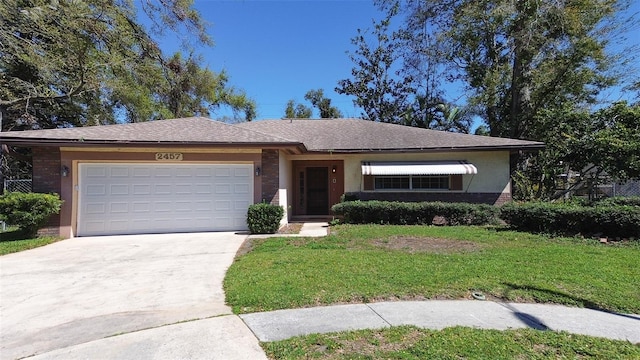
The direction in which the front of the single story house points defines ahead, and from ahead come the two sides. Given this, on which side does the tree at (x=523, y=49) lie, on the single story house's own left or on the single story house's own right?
on the single story house's own left

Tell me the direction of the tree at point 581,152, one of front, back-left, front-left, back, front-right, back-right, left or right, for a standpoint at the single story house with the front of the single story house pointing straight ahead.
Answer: left

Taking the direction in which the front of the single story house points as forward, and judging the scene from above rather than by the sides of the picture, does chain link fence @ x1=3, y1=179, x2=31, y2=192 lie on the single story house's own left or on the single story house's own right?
on the single story house's own right

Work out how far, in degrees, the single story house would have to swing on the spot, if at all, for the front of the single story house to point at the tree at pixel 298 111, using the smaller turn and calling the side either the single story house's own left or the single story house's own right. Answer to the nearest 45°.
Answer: approximately 180°

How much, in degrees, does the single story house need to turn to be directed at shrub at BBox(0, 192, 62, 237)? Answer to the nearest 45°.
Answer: approximately 90° to its right

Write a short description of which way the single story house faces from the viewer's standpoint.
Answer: facing the viewer

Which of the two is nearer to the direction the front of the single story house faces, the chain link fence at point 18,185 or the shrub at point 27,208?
the shrub

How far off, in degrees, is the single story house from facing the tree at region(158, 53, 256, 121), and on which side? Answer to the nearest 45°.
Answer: approximately 180°
